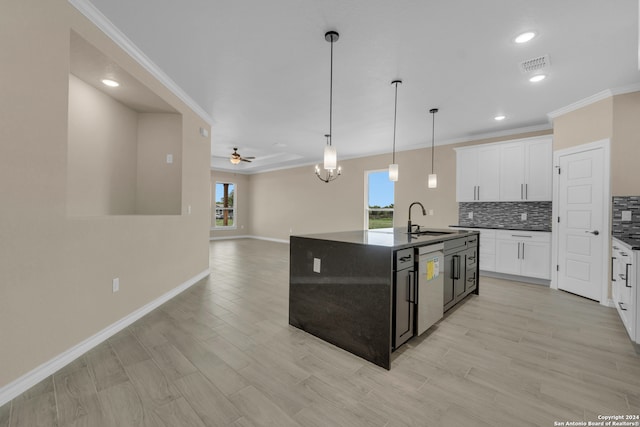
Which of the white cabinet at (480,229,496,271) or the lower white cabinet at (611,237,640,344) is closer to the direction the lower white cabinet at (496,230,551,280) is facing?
the lower white cabinet

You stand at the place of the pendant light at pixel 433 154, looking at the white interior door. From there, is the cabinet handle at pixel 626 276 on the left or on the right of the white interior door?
right

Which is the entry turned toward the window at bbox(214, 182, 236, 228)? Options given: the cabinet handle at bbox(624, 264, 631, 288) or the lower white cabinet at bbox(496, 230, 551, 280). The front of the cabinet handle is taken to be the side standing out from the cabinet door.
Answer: the cabinet handle

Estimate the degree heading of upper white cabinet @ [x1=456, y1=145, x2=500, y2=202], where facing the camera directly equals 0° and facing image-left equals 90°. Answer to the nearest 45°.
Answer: approximately 0°

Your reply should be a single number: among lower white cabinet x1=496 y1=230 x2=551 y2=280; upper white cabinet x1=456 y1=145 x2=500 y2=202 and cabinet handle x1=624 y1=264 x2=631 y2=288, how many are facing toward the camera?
2

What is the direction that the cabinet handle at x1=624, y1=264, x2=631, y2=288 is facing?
to the viewer's left

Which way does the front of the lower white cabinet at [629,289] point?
to the viewer's left

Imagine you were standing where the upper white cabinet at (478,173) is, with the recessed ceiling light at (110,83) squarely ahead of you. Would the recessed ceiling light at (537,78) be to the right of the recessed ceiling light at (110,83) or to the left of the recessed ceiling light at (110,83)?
left

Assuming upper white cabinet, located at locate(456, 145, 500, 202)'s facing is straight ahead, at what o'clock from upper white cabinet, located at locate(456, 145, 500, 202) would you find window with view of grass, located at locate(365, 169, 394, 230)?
The window with view of grass is roughly at 4 o'clock from the upper white cabinet.

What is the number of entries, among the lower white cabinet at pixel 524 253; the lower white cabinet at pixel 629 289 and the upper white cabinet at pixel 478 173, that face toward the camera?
2

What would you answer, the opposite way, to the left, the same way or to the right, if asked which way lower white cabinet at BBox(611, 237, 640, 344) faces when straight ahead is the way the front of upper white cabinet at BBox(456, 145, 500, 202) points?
to the right
